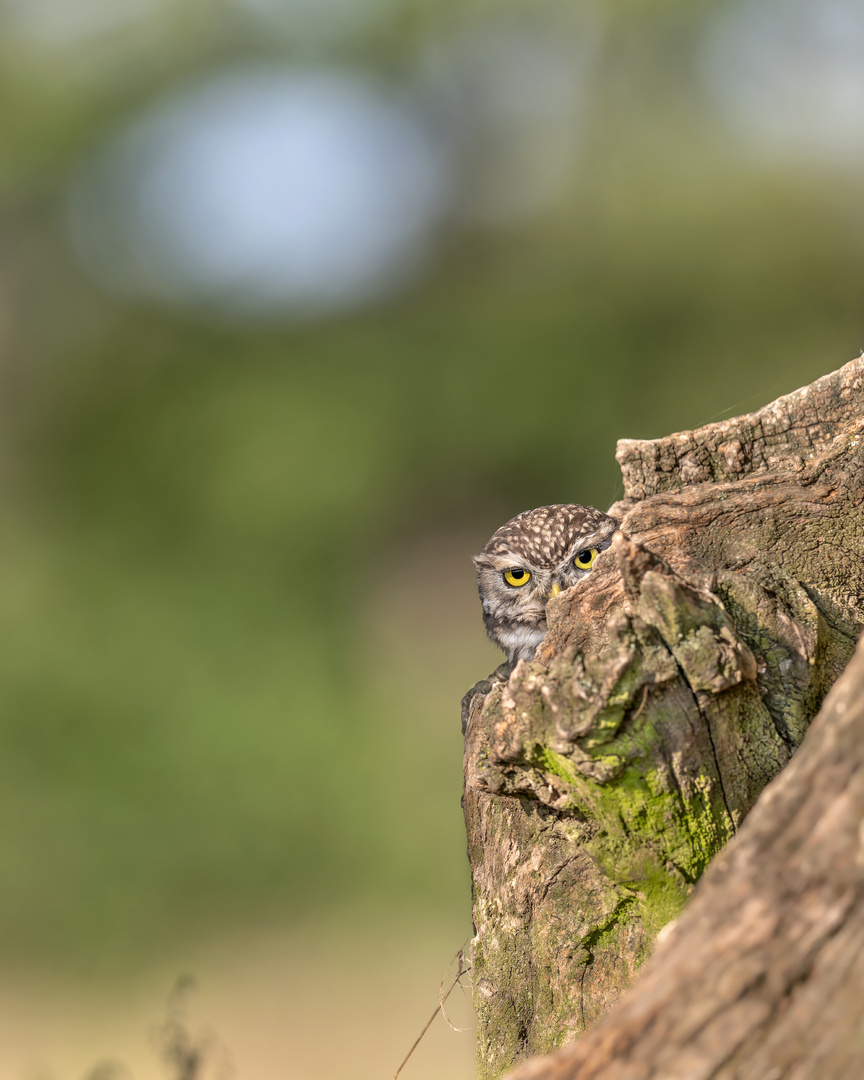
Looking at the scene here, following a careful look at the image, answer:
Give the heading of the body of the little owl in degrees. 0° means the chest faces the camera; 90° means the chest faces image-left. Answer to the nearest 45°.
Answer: approximately 0°
